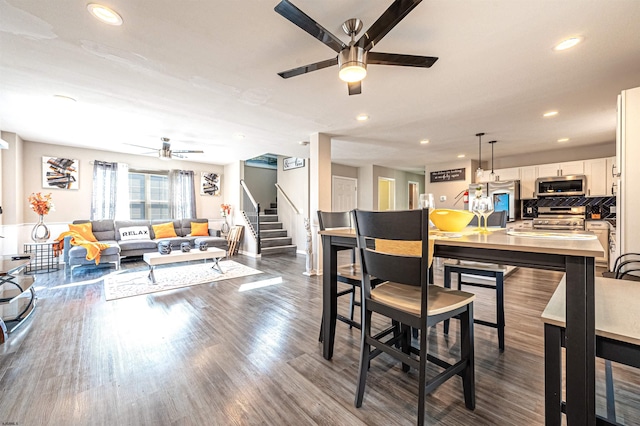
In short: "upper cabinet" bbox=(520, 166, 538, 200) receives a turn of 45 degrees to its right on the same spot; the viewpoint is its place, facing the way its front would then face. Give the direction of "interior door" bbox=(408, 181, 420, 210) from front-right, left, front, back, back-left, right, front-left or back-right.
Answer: right

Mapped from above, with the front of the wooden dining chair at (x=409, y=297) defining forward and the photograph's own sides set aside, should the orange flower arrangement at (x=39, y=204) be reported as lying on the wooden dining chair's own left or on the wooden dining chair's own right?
on the wooden dining chair's own left

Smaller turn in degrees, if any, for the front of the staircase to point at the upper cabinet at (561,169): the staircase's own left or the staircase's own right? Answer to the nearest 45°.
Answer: approximately 45° to the staircase's own left

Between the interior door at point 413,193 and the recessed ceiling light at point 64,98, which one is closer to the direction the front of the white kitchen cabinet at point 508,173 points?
the recessed ceiling light

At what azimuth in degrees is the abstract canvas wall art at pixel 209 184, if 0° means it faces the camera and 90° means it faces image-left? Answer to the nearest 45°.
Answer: approximately 0°

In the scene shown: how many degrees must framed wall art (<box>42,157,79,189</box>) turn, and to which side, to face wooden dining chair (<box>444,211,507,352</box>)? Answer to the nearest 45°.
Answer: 0° — it already faces it

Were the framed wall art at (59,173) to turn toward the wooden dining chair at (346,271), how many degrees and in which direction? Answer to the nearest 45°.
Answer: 0° — it already faces it

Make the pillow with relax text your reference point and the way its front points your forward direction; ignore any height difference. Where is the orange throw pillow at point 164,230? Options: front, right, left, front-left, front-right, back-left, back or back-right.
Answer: left

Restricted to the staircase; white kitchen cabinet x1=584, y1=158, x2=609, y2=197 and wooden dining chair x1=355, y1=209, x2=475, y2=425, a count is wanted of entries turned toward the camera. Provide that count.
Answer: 2

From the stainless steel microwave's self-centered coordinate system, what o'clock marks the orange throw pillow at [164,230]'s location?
The orange throw pillow is roughly at 2 o'clock from the stainless steel microwave.
